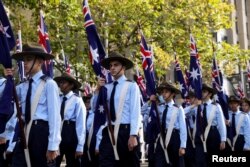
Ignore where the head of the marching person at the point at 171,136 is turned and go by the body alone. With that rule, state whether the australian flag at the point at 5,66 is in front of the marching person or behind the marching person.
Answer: in front

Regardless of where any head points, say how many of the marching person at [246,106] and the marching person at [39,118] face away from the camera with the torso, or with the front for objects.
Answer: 0

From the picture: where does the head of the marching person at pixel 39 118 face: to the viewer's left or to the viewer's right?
to the viewer's left

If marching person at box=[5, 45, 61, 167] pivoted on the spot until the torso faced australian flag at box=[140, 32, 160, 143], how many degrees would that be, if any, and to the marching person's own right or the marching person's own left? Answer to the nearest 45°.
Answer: approximately 180°

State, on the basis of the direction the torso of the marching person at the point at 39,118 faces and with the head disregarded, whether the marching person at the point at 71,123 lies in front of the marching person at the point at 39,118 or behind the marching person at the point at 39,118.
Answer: behind

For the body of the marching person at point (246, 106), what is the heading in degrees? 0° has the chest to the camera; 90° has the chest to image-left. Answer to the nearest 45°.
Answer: approximately 45°

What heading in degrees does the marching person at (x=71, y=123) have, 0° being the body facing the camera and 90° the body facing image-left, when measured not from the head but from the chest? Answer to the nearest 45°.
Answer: approximately 45°

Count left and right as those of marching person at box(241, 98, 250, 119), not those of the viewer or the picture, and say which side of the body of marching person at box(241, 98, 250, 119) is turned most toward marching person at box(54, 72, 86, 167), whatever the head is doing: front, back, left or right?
front

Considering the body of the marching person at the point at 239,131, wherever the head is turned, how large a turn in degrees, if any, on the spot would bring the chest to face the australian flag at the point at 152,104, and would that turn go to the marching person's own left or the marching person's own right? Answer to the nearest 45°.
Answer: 0° — they already face it

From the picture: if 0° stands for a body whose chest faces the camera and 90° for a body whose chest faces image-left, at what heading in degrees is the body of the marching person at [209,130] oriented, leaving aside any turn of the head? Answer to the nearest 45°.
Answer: approximately 45°
